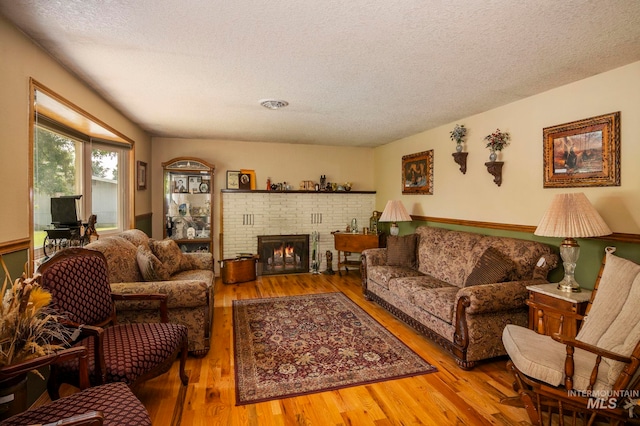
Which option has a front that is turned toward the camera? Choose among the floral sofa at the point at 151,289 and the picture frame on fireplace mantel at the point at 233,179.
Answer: the picture frame on fireplace mantel

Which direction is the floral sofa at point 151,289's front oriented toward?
to the viewer's right

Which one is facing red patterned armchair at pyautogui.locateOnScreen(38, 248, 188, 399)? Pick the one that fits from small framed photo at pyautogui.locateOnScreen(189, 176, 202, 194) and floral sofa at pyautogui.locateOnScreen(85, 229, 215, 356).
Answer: the small framed photo

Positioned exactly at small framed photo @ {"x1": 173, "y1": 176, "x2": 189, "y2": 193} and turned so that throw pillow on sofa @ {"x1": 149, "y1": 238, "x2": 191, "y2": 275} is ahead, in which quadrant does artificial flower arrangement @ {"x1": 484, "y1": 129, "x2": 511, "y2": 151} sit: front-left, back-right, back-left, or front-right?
front-left

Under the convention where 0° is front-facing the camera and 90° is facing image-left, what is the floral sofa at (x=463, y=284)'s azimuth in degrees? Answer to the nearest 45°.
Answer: approximately 45°

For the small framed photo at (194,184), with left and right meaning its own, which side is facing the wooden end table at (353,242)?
left

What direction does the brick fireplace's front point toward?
toward the camera

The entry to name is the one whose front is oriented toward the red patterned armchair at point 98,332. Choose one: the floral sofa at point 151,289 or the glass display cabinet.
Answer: the glass display cabinet

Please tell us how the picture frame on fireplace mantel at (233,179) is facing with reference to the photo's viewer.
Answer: facing the viewer

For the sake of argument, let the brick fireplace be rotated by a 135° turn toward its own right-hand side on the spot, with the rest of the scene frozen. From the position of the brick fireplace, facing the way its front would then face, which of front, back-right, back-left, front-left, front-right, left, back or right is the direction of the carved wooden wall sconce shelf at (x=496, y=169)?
back

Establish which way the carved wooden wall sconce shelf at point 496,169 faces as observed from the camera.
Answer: facing the viewer and to the left of the viewer

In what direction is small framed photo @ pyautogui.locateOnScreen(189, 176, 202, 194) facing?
toward the camera

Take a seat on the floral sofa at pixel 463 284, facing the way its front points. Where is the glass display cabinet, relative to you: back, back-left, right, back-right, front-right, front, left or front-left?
front-right

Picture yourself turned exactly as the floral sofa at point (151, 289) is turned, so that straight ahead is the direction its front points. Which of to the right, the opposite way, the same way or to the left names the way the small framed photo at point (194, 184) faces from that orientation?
to the right

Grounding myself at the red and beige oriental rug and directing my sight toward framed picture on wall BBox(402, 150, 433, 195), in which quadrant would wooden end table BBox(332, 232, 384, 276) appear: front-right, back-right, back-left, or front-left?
front-left

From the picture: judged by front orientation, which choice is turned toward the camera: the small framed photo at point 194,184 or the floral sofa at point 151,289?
the small framed photo

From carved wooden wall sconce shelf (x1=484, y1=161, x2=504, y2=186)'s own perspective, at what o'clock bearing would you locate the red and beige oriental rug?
The red and beige oriental rug is roughly at 12 o'clock from the carved wooden wall sconce shelf.

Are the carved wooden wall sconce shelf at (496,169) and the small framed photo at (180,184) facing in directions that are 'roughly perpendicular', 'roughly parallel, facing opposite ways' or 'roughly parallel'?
roughly perpendicular

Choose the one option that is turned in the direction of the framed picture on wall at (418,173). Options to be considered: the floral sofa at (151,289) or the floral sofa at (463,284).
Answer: the floral sofa at (151,289)

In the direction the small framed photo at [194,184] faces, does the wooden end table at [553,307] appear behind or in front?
in front
